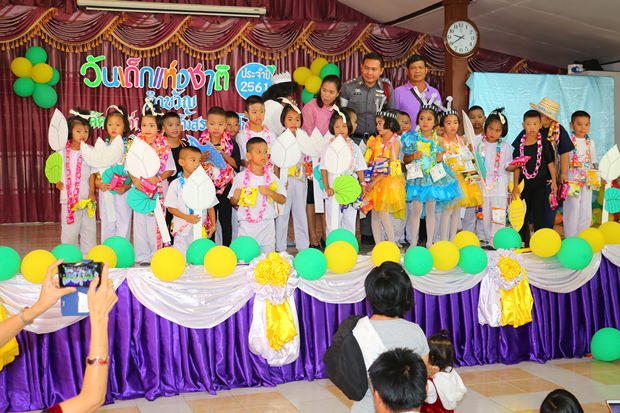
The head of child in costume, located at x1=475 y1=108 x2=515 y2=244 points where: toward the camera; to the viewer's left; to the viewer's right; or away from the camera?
toward the camera

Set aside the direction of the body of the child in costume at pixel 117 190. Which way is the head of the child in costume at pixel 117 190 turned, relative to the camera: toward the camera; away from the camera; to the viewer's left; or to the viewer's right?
toward the camera

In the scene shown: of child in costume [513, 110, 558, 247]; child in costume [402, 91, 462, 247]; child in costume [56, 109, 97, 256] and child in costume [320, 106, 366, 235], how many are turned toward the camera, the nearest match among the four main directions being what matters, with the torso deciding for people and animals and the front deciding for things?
4

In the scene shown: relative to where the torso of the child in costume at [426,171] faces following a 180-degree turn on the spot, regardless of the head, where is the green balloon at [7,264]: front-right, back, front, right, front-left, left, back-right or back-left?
back-left

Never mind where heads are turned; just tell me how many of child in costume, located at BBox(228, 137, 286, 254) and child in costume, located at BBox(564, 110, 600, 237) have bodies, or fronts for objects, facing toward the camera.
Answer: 2

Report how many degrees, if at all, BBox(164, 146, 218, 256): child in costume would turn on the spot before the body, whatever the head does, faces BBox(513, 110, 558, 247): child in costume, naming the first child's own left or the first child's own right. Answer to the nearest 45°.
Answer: approximately 45° to the first child's own left

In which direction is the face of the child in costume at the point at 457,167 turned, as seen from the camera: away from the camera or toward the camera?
toward the camera

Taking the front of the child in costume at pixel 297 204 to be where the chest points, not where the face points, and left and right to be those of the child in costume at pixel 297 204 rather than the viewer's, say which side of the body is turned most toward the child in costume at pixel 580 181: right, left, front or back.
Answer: left

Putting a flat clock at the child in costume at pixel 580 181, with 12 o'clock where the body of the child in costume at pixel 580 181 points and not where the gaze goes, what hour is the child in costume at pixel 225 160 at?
the child in costume at pixel 225 160 is roughly at 2 o'clock from the child in costume at pixel 580 181.

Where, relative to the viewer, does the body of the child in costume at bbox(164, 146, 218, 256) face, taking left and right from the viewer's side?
facing the viewer and to the right of the viewer

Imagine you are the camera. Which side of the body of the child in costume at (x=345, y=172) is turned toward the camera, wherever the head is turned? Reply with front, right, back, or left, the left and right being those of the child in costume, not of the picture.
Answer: front

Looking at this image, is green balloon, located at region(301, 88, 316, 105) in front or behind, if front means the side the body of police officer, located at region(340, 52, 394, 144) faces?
behind

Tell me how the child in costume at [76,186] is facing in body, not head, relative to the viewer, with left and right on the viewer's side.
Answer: facing the viewer

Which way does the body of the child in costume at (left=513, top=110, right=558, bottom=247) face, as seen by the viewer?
toward the camera

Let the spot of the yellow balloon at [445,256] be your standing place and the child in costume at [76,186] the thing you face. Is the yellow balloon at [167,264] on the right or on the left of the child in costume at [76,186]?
left

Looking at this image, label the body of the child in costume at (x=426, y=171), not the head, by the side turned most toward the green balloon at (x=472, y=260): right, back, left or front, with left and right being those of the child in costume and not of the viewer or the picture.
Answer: front

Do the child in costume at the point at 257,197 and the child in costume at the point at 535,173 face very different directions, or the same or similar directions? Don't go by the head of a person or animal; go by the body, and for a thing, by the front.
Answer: same or similar directions
